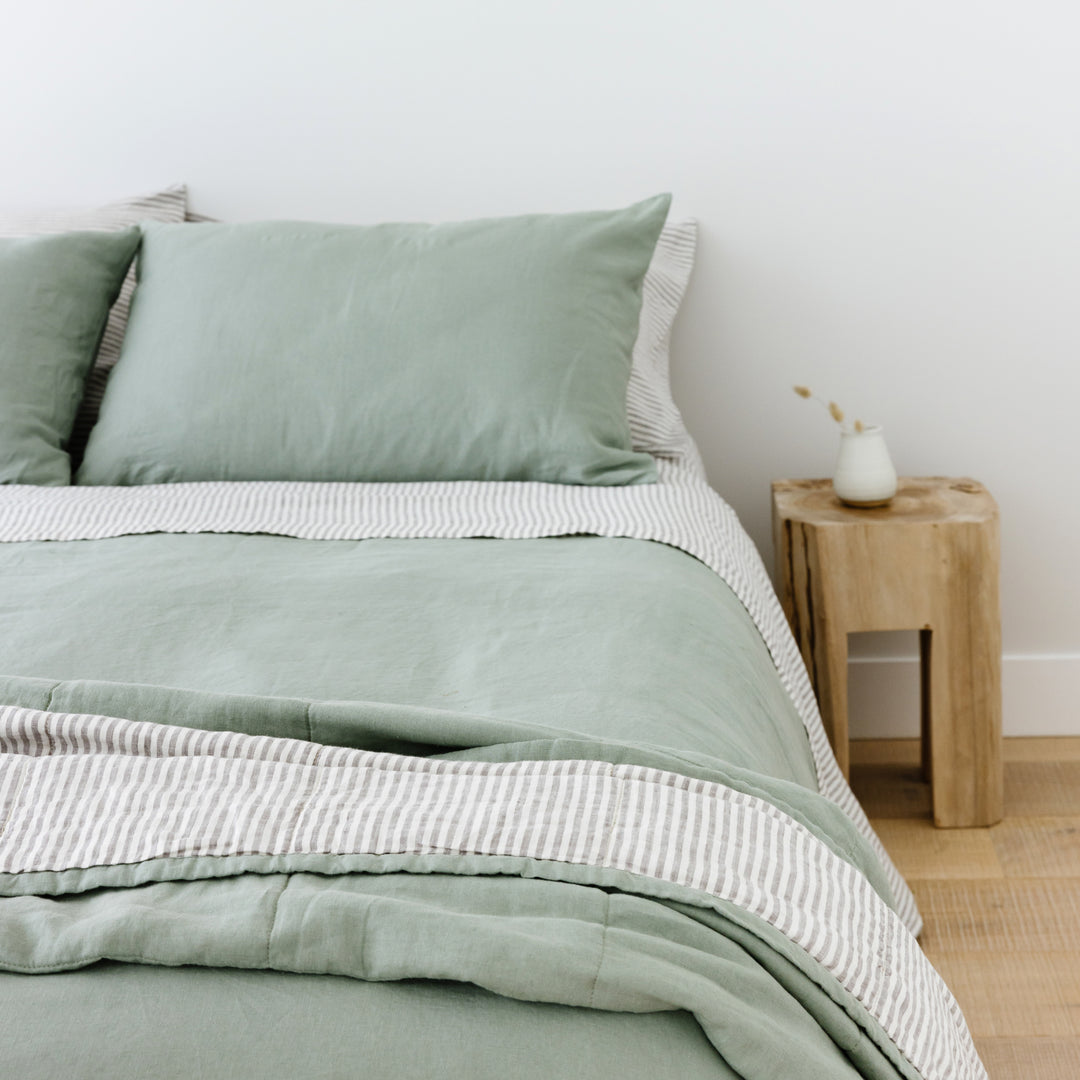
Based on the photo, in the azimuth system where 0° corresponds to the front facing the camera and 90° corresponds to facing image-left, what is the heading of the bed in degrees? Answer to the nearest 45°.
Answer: approximately 0°

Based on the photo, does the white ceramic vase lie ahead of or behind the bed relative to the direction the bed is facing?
behind

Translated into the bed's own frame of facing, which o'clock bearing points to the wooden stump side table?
The wooden stump side table is roughly at 7 o'clock from the bed.
